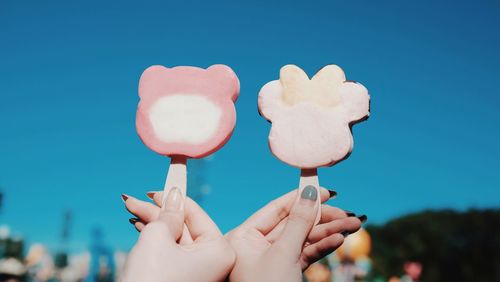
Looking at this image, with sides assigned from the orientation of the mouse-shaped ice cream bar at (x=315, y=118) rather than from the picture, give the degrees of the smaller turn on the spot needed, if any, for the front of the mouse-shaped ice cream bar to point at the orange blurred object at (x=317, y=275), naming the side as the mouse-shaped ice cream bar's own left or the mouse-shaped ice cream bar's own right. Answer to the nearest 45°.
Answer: approximately 180°

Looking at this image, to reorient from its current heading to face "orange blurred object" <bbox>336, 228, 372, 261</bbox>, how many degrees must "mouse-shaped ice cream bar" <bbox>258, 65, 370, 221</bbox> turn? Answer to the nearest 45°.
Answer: approximately 180°

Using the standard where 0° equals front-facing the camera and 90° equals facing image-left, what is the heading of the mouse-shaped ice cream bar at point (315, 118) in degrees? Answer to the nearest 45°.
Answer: approximately 0°
